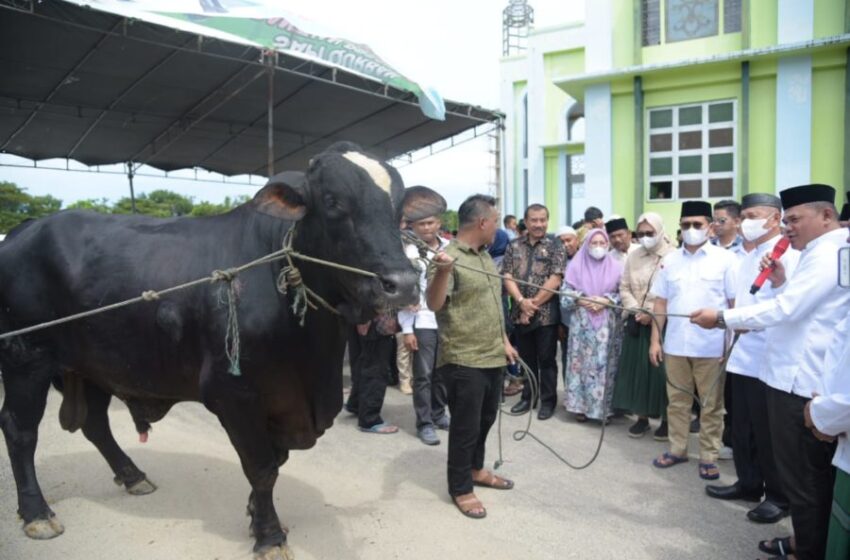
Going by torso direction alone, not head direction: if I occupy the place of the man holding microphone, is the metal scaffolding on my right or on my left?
on my right

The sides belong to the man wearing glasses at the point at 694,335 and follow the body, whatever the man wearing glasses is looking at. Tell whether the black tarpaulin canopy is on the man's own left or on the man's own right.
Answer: on the man's own right

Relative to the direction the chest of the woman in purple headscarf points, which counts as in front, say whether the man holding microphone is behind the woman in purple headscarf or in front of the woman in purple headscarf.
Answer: in front

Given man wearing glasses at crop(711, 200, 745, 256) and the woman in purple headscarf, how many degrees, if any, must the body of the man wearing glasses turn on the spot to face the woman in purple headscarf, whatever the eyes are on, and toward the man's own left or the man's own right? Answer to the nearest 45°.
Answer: approximately 45° to the man's own right

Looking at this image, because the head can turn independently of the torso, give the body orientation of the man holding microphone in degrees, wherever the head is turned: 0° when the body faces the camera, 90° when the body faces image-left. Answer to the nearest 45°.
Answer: approximately 90°

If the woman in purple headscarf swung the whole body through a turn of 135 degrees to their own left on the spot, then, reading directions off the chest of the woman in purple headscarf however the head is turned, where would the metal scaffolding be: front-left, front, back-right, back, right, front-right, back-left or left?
front-left

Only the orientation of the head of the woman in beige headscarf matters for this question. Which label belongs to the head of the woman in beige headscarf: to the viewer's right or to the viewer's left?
to the viewer's left

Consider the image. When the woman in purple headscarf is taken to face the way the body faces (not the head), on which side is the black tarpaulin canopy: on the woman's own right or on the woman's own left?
on the woman's own right

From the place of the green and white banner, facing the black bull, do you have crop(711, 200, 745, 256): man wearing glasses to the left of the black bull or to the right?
left

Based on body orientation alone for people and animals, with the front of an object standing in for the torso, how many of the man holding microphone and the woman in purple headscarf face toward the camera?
1

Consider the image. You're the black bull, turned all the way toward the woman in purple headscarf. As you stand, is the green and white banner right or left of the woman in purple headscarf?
left
